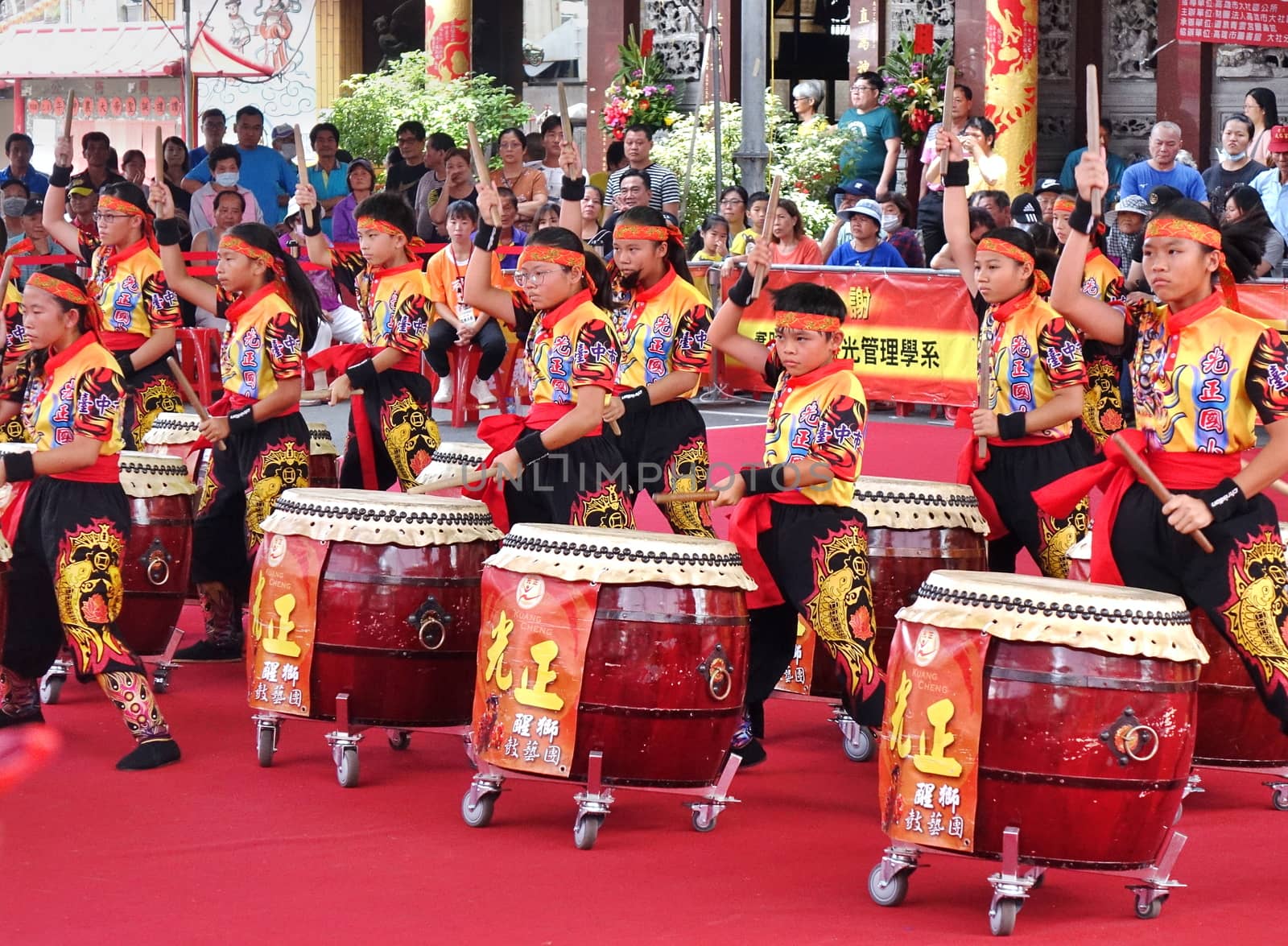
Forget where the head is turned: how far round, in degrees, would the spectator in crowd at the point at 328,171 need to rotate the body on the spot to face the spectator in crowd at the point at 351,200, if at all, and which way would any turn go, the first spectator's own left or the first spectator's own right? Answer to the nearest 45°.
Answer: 0° — they already face them

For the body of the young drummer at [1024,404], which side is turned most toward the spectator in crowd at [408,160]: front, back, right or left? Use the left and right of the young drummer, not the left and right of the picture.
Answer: right

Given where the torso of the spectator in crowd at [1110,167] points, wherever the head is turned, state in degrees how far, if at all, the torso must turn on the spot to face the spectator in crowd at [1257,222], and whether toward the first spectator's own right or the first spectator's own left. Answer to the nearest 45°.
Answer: approximately 45° to the first spectator's own left

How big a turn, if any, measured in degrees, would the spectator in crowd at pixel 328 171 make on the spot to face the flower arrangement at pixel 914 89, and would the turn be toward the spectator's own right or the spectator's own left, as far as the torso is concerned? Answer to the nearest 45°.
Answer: approximately 90° to the spectator's own left

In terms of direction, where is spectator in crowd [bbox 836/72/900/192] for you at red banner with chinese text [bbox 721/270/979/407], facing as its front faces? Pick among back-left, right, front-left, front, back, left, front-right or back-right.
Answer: back

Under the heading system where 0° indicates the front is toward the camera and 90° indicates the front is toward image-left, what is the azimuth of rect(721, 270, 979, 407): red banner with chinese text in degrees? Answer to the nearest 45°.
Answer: approximately 0°

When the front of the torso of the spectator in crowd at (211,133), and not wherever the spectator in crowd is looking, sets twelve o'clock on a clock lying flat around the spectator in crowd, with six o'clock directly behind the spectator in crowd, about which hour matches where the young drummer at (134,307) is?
The young drummer is roughly at 12 o'clock from the spectator in crowd.

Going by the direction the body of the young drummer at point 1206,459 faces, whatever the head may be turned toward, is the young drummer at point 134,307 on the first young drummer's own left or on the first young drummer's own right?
on the first young drummer's own right

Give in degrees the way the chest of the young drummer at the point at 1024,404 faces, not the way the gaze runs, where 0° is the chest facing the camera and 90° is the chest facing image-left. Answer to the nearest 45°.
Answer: approximately 45°
